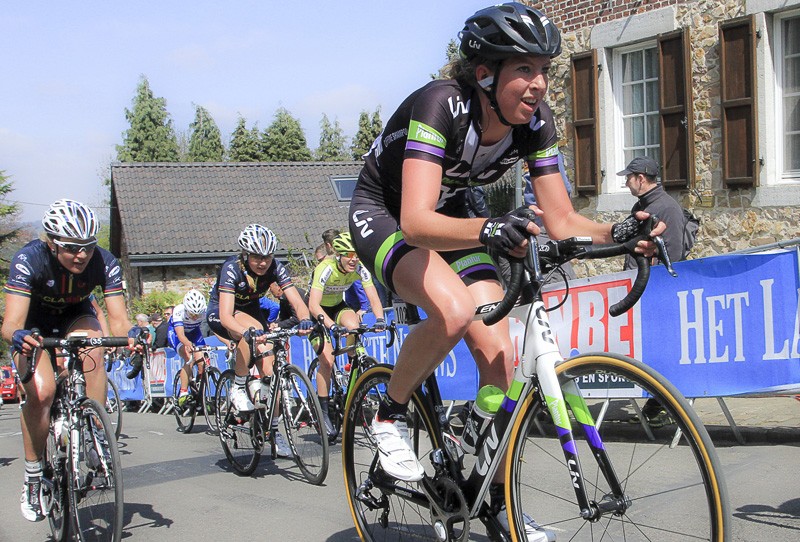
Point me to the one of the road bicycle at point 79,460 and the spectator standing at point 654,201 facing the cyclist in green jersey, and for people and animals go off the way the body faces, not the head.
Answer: the spectator standing

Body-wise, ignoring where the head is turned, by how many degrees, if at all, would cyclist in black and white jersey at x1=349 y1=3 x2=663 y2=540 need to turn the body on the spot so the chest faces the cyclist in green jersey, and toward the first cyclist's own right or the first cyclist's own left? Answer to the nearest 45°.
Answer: approximately 135° to the first cyclist's own left

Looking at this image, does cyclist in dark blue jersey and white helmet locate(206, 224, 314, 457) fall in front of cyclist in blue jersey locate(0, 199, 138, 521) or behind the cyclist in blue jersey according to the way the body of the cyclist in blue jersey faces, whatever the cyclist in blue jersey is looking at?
behind

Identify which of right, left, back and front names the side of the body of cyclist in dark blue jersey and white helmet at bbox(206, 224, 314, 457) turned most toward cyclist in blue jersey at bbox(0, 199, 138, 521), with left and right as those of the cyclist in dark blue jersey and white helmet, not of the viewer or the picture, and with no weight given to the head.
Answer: right

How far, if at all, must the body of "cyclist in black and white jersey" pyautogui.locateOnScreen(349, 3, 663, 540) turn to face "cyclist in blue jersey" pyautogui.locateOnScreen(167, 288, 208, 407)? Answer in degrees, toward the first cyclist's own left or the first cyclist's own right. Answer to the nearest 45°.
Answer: approximately 180°

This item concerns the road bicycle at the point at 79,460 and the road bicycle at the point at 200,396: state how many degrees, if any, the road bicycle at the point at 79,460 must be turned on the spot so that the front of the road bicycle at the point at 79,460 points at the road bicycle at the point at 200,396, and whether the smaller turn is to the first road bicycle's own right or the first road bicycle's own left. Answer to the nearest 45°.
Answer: approximately 180°

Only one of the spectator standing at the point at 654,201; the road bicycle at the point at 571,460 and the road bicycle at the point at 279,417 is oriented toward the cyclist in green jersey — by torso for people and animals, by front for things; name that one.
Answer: the spectator standing

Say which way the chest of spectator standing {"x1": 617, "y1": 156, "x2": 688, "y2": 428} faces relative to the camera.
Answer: to the viewer's left

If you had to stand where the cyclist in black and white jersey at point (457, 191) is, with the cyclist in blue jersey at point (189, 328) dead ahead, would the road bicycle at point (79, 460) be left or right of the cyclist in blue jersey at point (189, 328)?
left

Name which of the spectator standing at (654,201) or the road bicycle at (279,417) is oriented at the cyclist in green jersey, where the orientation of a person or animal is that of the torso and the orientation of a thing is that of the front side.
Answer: the spectator standing
